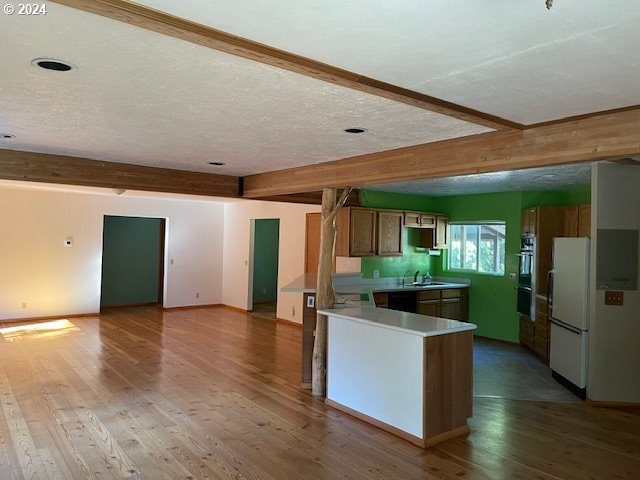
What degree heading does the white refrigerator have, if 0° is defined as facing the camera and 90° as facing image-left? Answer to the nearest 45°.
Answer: approximately 45°

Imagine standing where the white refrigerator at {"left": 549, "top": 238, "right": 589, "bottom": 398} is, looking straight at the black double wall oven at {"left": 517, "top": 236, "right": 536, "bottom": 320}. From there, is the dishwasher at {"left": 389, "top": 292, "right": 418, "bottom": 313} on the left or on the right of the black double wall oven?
left

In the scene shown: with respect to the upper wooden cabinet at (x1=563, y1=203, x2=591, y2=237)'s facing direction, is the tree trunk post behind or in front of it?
in front

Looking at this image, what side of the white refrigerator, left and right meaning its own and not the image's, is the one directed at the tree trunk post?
front

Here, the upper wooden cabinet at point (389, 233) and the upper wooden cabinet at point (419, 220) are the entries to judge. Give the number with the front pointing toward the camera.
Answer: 2

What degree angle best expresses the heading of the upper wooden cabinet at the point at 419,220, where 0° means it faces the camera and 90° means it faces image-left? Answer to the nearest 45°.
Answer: approximately 0°

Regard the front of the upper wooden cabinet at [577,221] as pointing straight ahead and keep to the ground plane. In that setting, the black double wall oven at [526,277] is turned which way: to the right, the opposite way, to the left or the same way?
the same way

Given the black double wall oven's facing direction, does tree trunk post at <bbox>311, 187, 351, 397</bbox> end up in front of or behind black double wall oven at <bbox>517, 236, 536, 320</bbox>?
in front

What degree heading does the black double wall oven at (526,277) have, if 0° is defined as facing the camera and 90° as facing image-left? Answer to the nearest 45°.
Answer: approximately 45°

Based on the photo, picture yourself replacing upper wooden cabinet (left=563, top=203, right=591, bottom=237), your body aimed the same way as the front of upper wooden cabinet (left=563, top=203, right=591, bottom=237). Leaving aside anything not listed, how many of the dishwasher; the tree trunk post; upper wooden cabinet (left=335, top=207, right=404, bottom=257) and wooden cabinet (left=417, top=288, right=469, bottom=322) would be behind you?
0

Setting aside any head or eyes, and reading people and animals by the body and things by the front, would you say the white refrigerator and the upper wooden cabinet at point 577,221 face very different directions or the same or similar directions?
same or similar directions

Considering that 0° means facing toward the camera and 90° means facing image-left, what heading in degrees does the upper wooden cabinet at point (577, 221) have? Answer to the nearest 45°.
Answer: approximately 45°

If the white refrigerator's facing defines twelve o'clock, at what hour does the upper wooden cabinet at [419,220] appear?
The upper wooden cabinet is roughly at 3 o'clock from the white refrigerator.

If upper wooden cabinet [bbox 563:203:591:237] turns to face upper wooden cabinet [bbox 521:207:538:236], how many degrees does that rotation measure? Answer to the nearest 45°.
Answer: approximately 45° to its right

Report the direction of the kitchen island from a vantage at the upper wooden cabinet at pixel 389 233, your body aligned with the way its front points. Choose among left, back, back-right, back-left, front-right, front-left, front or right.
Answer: front

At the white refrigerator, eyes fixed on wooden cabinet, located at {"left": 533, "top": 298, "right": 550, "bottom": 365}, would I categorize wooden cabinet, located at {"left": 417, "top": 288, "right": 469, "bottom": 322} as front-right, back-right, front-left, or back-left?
front-left

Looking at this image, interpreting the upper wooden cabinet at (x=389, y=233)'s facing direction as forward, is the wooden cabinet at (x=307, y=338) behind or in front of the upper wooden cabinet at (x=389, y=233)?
in front

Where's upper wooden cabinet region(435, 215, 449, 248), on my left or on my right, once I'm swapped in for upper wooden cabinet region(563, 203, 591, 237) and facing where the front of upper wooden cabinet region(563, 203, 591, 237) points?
on my right
